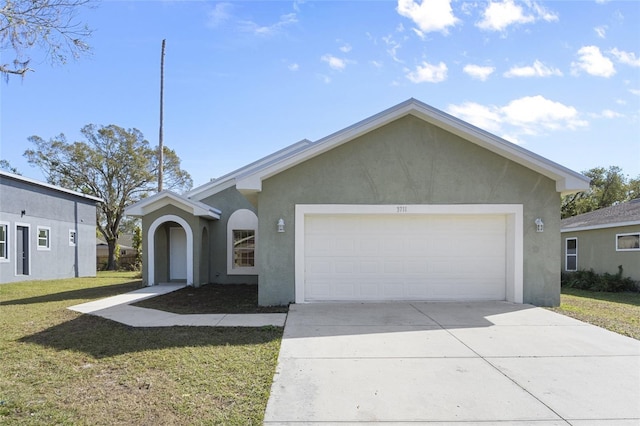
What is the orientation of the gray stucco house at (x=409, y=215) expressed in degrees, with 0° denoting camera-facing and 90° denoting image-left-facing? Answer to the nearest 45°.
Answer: approximately 0°

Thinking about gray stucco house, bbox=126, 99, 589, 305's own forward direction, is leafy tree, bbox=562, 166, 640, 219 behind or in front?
behind
